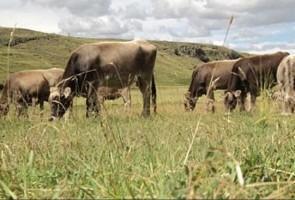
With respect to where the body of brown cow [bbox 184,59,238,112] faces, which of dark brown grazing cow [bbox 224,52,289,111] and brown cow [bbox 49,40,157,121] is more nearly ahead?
the brown cow

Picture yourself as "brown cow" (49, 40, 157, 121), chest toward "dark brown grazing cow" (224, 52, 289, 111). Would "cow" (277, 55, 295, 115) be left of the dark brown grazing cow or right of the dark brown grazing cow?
right

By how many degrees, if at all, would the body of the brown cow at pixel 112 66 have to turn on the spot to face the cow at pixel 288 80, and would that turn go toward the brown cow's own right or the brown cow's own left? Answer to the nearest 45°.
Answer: approximately 180°

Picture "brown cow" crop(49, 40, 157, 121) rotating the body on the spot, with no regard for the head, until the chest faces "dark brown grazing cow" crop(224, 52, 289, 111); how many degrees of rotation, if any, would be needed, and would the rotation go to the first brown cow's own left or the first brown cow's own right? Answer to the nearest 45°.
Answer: approximately 135° to the first brown cow's own right

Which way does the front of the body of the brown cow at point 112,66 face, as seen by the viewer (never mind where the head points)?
to the viewer's left

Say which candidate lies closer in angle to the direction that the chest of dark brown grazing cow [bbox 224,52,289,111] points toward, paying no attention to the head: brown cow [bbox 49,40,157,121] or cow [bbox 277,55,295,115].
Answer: the brown cow

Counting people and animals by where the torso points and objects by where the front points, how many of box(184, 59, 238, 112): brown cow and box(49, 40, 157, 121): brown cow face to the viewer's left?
2

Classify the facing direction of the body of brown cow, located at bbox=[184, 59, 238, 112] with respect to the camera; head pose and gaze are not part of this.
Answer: to the viewer's left

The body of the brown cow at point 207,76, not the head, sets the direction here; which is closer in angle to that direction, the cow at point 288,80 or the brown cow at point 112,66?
the brown cow

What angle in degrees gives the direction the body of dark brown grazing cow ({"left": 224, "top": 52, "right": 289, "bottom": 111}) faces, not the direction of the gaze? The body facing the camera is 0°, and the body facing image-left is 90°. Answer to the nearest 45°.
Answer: approximately 45°
